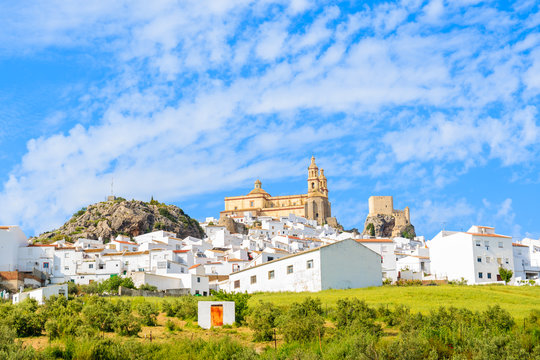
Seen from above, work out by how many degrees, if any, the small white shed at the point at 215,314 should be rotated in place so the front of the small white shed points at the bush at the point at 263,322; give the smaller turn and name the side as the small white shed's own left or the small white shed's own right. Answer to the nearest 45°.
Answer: approximately 45° to the small white shed's own left

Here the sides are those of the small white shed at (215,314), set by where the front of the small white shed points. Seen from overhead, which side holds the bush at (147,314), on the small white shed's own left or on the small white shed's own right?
on the small white shed's own right

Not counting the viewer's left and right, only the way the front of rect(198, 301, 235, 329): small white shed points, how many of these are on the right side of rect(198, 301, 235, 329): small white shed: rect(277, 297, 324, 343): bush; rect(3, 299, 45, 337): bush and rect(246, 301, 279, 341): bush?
1

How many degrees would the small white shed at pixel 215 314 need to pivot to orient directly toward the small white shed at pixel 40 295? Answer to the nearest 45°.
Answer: approximately 135° to its right

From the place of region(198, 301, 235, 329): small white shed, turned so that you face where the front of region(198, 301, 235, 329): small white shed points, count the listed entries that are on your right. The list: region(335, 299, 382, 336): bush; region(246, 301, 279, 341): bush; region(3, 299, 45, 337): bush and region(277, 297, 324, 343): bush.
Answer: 1

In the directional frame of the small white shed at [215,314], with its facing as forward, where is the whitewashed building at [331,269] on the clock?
The whitewashed building is roughly at 7 o'clock from the small white shed.

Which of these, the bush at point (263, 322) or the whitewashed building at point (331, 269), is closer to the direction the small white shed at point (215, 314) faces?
the bush

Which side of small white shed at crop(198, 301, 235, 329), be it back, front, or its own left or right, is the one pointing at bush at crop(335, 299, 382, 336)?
left

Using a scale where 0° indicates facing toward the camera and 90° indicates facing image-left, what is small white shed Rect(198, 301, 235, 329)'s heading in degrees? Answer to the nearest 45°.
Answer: approximately 0°

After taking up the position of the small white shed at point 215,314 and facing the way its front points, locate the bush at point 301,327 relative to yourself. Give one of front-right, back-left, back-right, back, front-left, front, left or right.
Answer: front-left

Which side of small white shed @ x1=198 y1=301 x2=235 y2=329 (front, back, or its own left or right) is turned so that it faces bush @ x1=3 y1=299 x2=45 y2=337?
right

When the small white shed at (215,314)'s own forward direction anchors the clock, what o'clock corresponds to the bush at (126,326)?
The bush is roughly at 2 o'clock from the small white shed.
